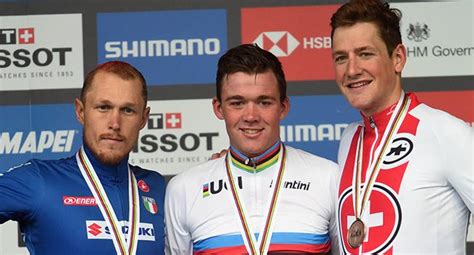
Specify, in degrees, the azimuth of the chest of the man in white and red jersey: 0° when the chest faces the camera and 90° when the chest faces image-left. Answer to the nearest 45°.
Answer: approximately 45°
